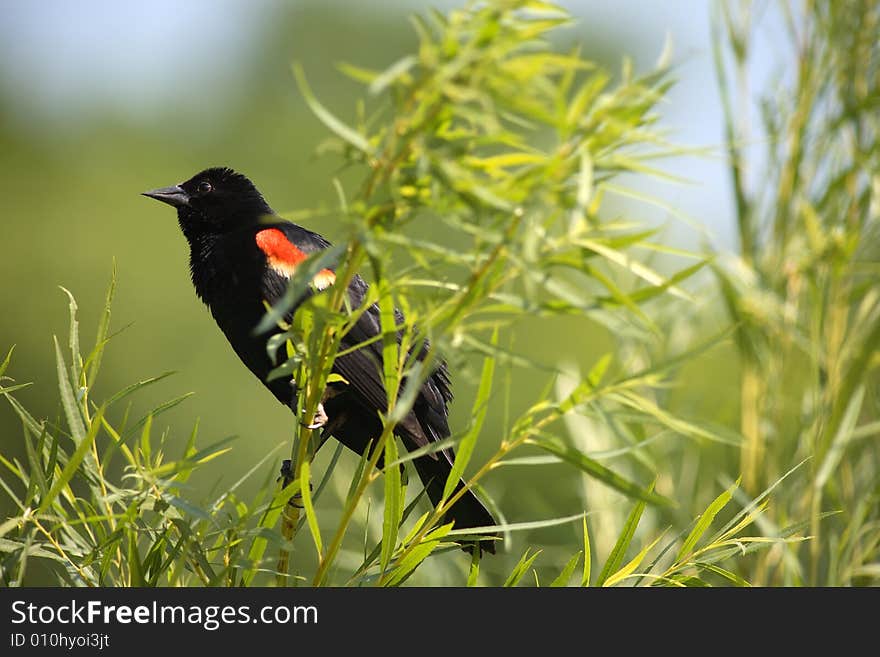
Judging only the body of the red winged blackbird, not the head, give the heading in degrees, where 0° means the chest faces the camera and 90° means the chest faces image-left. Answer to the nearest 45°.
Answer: approximately 90°
